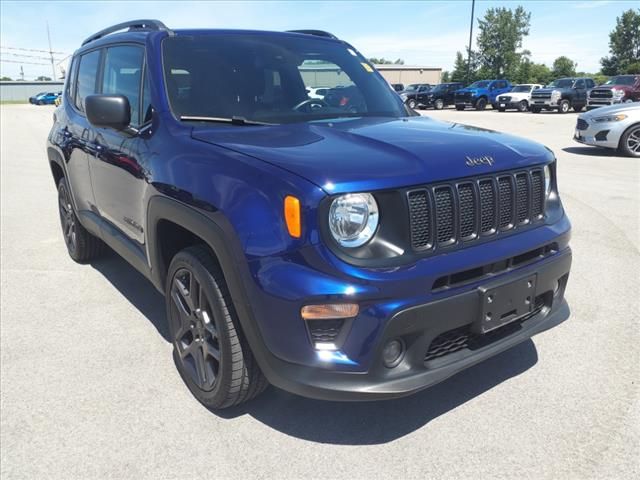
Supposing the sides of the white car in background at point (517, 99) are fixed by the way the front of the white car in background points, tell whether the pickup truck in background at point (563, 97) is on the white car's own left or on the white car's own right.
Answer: on the white car's own left

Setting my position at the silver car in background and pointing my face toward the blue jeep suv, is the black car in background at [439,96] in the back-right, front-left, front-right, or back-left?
back-right

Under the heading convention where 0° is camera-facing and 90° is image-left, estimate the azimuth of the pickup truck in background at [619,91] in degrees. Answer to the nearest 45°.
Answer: approximately 45°

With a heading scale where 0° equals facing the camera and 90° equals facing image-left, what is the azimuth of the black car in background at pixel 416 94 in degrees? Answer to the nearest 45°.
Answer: approximately 45°

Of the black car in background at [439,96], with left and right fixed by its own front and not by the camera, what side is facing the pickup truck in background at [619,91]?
left

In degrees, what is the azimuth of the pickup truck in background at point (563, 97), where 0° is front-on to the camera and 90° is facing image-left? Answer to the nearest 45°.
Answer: approximately 45°

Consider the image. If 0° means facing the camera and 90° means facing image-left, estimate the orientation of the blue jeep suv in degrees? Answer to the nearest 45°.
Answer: approximately 315°

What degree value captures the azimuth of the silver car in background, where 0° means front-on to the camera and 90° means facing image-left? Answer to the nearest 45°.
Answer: approximately 45°

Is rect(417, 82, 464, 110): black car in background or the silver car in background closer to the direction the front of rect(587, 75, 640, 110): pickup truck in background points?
the silver car in background
